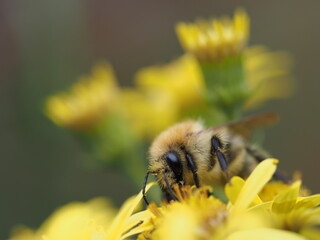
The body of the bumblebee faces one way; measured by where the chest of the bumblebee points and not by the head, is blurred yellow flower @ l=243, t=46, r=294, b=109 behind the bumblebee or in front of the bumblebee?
behind

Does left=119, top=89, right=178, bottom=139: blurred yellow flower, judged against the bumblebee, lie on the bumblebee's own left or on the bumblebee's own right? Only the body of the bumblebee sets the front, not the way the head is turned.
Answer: on the bumblebee's own right

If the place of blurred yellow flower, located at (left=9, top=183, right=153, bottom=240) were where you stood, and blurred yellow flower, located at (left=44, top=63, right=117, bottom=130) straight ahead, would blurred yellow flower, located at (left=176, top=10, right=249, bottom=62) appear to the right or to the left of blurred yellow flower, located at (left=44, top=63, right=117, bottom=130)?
right

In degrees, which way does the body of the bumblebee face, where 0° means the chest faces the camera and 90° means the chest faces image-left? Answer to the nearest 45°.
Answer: approximately 45°
